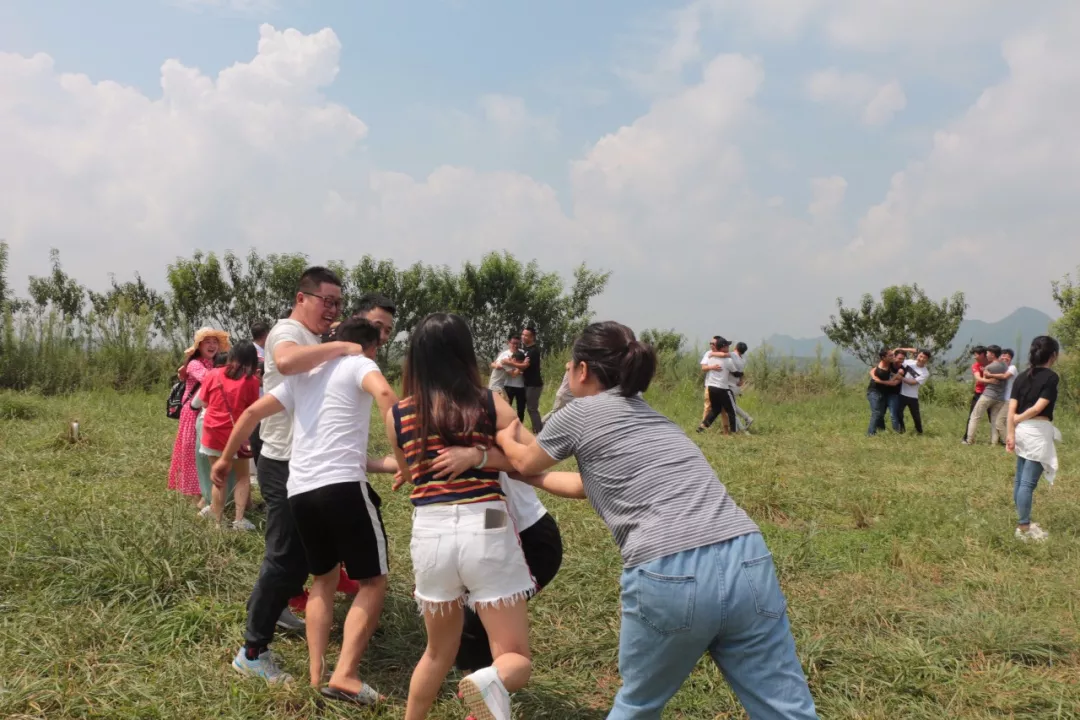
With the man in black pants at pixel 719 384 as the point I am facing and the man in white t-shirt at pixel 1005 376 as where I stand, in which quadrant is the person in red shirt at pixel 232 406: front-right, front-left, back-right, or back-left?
front-left

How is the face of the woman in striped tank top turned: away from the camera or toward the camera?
away from the camera

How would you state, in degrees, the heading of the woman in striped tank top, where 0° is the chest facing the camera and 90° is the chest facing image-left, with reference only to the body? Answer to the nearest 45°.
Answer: approximately 180°

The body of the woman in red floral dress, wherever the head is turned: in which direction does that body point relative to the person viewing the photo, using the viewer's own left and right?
facing the viewer and to the right of the viewer

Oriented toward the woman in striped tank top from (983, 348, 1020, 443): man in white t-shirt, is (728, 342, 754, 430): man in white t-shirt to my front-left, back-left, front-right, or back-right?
front-right

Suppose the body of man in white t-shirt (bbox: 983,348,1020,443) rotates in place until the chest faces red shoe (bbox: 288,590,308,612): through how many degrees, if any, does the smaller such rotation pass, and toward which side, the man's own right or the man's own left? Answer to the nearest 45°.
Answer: approximately 90° to the man's own left

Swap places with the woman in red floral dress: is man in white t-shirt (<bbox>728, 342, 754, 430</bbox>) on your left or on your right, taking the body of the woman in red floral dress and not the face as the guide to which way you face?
on your left

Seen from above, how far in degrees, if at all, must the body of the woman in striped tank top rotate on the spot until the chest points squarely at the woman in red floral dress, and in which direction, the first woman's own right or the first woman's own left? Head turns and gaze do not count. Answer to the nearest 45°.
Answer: approximately 45° to the first woman's own left

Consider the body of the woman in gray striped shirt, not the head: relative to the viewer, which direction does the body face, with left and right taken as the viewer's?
facing away from the viewer and to the left of the viewer

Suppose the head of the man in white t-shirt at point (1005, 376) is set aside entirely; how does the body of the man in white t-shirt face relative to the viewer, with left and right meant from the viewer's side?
facing to the left of the viewer

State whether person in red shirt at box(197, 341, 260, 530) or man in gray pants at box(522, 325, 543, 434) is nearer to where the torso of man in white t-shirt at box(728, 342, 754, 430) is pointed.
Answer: the man in gray pants

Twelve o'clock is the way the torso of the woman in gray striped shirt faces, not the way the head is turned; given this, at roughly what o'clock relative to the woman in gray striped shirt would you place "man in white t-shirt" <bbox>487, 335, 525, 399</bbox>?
The man in white t-shirt is roughly at 1 o'clock from the woman in gray striped shirt.

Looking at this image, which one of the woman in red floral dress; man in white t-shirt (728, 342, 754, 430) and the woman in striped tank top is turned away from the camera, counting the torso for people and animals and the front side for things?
the woman in striped tank top
